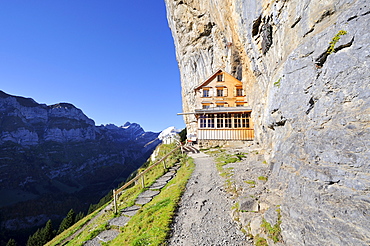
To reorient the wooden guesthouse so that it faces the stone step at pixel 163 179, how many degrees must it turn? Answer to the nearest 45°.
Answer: approximately 45° to its right

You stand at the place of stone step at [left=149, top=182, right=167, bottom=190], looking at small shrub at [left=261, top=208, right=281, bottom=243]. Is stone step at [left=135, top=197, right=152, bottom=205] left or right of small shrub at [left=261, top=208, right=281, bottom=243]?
right

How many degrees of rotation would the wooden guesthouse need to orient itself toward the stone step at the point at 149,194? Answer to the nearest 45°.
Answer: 0° — it already faces it

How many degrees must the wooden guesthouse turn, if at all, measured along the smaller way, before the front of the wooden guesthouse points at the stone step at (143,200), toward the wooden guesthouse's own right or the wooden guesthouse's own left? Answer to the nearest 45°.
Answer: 0° — it already faces it

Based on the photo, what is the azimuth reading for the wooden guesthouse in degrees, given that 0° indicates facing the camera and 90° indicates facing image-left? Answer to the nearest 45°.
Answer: approximately 0°
